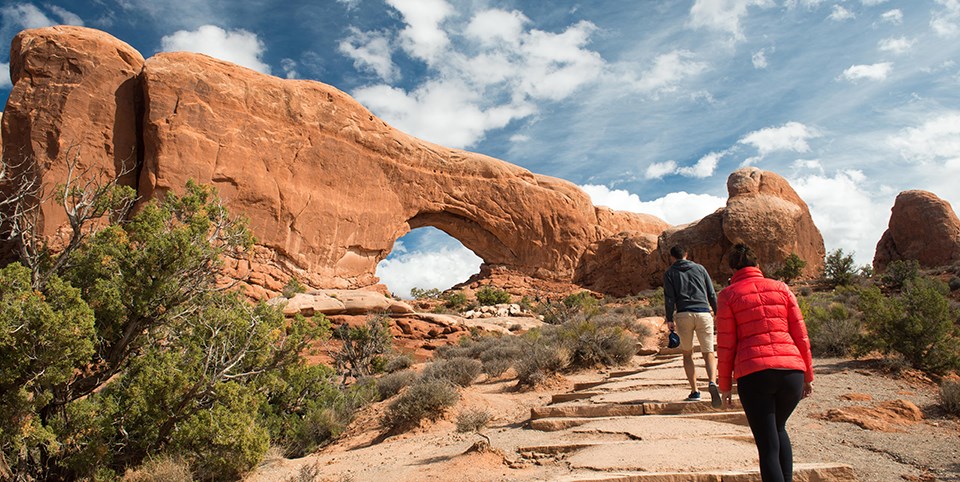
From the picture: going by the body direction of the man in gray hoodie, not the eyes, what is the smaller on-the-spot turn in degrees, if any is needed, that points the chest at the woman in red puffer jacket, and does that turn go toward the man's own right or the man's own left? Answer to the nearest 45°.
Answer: approximately 180°

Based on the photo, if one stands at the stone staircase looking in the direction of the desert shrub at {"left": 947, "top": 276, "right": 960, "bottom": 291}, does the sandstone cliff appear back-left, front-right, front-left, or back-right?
front-left

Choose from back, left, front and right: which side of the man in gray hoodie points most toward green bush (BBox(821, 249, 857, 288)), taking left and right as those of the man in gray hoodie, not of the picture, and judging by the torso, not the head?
front

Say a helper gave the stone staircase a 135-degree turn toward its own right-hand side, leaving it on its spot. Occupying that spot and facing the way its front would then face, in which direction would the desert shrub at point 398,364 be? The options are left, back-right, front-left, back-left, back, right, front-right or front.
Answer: front

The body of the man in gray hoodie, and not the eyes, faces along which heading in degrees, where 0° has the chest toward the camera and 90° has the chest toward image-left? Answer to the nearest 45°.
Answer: approximately 180°

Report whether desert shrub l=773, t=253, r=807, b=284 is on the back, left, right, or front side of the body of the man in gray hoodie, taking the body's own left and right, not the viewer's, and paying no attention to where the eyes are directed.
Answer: front

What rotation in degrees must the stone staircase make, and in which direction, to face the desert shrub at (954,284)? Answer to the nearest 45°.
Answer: approximately 135° to its left

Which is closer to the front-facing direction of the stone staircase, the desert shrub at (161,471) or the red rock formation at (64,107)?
the desert shrub

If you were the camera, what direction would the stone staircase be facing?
facing the viewer

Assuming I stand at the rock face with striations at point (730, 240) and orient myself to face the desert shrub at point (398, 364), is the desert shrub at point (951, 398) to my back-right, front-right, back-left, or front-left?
front-left

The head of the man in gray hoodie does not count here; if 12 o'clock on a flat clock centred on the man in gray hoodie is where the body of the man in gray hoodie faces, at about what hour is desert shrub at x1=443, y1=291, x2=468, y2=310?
The desert shrub is roughly at 11 o'clock from the man in gray hoodie.

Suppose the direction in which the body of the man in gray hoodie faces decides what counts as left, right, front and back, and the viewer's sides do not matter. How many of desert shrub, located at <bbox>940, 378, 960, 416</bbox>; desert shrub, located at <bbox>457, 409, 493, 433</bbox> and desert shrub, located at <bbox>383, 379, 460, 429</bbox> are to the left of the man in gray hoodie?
2

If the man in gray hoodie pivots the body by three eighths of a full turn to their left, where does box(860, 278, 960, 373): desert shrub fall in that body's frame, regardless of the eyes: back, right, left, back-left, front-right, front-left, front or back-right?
back

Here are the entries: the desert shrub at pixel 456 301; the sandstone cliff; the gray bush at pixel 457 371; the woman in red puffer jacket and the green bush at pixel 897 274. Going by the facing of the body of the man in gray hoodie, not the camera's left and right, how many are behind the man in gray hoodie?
1

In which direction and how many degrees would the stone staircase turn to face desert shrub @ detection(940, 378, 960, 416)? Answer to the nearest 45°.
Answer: approximately 135° to its left
